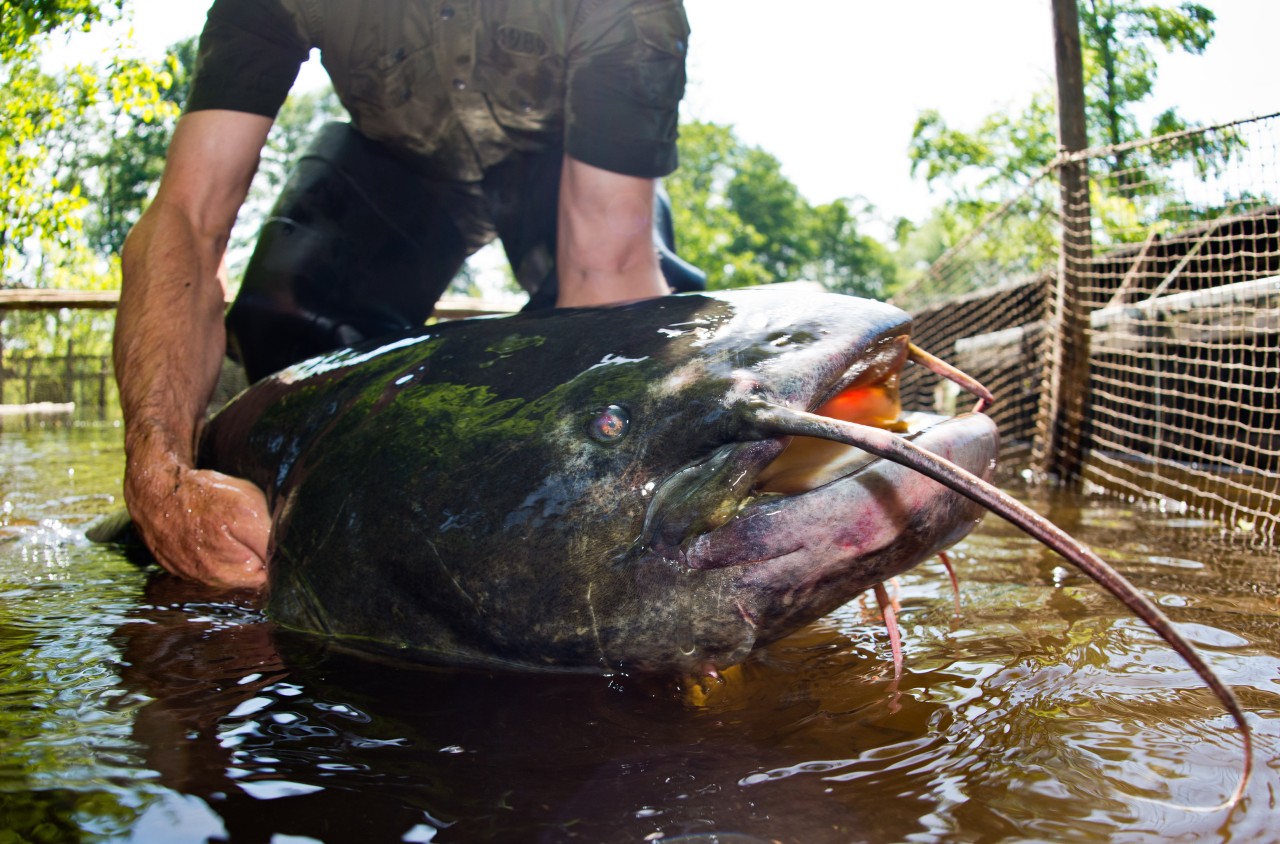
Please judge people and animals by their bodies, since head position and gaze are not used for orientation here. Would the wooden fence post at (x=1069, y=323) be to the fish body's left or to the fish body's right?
on its left

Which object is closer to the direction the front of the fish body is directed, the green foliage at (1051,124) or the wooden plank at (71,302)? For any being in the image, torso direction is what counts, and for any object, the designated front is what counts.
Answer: the green foliage

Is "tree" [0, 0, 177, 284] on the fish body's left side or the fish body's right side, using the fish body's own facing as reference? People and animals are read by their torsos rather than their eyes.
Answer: on its left

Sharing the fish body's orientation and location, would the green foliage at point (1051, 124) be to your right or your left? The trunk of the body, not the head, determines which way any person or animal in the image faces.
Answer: on your left

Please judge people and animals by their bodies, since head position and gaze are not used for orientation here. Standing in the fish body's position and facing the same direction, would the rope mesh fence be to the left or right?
on its left

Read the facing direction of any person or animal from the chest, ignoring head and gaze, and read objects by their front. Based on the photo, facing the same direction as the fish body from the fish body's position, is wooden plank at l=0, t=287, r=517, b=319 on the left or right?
on its left

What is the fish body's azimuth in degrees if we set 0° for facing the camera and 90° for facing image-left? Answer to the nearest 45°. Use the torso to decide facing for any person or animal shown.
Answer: approximately 270°
